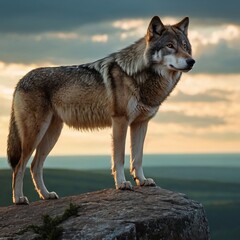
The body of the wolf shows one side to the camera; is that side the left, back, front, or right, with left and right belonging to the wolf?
right
